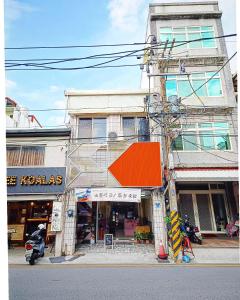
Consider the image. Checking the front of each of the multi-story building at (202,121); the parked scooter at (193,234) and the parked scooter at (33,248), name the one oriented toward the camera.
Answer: the multi-story building

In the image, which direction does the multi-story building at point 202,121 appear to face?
toward the camera

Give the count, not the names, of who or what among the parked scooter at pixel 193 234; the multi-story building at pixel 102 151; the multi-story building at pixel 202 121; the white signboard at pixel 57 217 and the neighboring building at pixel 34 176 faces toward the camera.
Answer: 4

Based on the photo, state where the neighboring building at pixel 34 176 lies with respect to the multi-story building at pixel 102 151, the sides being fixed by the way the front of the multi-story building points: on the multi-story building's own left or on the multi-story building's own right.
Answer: on the multi-story building's own right

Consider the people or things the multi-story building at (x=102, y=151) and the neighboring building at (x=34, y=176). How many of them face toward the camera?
2

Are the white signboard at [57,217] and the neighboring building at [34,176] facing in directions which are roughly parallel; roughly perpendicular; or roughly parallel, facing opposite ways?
roughly parallel

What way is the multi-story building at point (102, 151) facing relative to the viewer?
toward the camera

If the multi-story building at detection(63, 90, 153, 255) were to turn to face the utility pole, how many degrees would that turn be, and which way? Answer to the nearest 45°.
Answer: approximately 45° to its left
